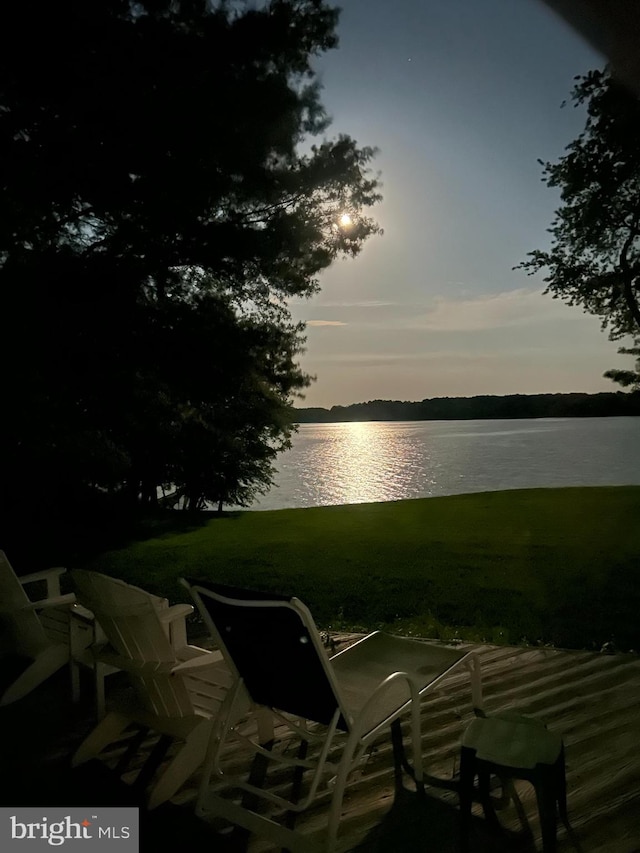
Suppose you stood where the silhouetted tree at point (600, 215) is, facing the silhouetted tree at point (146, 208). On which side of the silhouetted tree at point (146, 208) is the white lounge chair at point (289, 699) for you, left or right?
left

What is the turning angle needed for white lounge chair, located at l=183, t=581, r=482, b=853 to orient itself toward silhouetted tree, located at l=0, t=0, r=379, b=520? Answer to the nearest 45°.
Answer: approximately 45° to its left

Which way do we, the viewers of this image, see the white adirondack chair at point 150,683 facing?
facing away from the viewer and to the right of the viewer

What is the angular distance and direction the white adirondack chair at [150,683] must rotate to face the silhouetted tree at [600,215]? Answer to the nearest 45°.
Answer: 0° — it already faces it

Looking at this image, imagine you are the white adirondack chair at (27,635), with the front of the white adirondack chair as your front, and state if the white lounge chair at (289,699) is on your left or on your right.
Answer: on your right

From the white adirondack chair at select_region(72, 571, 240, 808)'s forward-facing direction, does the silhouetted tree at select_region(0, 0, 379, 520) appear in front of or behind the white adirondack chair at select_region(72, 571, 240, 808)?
in front

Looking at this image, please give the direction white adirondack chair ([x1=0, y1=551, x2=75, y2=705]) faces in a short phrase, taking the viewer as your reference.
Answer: facing away from the viewer and to the right of the viewer

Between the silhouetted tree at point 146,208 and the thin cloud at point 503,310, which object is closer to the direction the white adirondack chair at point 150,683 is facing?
the thin cloud

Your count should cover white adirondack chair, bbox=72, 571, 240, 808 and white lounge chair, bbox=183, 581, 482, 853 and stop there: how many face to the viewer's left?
0

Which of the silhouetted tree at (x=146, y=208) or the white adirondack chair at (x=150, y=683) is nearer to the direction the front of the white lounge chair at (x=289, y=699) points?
the silhouetted tree

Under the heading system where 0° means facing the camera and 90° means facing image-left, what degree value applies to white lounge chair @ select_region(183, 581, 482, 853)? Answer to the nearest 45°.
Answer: approximately 225°

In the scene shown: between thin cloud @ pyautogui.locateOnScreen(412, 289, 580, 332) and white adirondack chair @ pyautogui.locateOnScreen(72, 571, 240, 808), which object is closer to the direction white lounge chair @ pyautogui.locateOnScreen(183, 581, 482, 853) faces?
the thin cloud

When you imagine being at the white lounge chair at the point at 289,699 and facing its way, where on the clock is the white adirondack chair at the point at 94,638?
The white adirondack chair is roughly at 9 o'clock from the white lounge chair.
